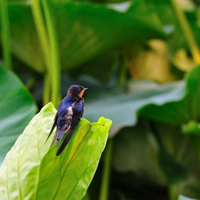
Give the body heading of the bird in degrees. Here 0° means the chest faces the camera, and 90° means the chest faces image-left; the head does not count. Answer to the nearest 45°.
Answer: approximately 225°
